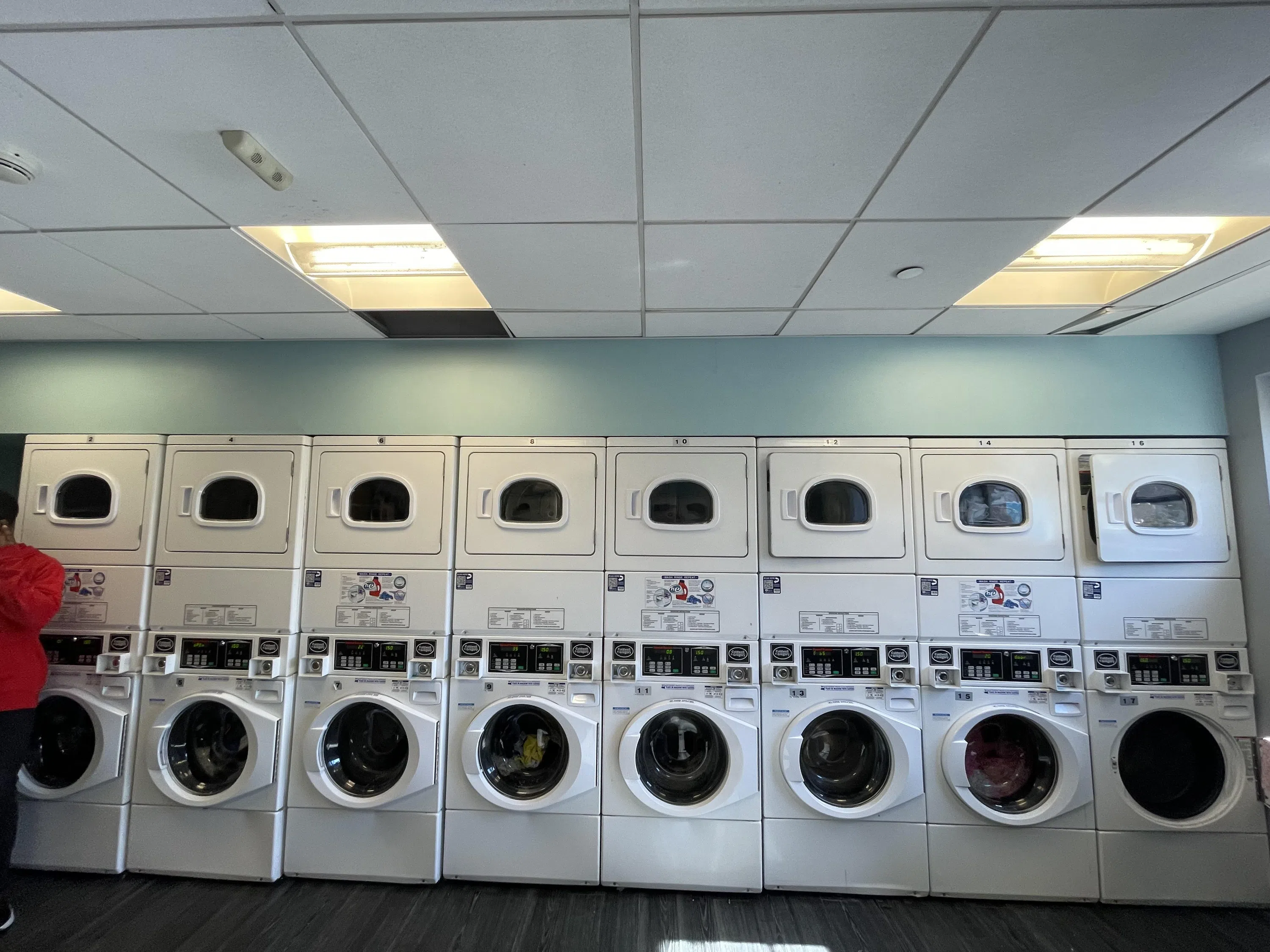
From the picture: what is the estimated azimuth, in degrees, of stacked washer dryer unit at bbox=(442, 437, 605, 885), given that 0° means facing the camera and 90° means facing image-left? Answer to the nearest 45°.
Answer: approximately 0°

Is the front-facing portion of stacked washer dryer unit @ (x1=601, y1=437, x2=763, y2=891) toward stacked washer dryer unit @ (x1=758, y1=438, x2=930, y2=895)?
no

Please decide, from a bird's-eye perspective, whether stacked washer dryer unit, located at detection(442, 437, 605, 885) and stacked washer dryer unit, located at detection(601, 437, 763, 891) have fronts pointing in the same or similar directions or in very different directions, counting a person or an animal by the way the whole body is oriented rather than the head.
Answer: same or similar directions

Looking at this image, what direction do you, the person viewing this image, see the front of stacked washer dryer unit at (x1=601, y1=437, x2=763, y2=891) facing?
facing the viewer

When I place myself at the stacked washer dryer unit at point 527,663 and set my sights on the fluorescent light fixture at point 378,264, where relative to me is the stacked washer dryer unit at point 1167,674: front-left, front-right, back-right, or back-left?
back-left

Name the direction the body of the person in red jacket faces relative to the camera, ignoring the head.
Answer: away from the camera

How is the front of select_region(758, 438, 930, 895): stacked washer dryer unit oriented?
toward the camera

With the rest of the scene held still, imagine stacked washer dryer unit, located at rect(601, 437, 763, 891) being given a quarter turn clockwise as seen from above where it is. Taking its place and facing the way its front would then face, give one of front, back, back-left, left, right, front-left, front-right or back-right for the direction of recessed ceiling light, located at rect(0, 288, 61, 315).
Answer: front

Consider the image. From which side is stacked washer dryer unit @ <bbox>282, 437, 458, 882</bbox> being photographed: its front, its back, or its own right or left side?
front

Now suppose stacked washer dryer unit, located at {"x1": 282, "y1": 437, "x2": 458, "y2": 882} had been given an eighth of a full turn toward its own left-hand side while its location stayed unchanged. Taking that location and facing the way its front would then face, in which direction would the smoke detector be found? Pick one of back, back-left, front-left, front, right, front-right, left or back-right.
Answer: right

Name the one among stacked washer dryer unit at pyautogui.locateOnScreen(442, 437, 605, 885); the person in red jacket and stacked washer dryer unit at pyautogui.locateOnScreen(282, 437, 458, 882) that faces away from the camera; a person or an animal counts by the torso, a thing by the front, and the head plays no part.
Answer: the person in red jacket

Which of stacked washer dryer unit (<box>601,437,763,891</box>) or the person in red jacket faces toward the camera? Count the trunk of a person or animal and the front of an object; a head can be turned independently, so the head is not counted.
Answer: the stacked washer dryer unit

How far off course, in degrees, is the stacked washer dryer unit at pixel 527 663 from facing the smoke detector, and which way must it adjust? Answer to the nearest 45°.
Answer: approximately 45° to its right

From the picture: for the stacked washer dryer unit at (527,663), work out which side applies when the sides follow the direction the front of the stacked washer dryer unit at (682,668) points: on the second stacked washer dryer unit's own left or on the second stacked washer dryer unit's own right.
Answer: on the second stacked washer dryer unit's own right

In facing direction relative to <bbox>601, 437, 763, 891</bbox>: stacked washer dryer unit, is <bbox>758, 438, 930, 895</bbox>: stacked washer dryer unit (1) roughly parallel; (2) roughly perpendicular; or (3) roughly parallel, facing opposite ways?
roughly parallel

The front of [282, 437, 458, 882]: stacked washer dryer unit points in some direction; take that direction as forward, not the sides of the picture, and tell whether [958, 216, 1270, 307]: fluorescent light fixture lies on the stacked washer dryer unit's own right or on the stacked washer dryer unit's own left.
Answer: on the stacked washer dryer unit's own left

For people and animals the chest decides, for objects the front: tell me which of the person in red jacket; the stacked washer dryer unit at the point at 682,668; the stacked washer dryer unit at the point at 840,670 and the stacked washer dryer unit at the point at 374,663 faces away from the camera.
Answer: the person in red jacket
